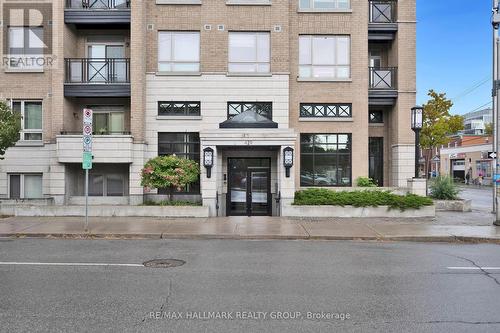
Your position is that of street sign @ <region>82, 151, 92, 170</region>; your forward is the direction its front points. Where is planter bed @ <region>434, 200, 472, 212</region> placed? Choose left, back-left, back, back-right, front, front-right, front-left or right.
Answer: left

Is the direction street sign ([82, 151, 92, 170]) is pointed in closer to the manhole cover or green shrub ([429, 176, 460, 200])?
the manhole cover

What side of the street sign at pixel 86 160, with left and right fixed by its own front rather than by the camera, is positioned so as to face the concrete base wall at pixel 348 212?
left

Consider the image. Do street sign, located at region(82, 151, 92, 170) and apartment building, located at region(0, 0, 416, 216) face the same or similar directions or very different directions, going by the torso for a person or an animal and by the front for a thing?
same or similar directions

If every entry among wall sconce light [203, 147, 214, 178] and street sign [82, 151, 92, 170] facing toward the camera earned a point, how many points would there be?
2

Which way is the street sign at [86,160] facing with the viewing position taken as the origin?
facing the viewer

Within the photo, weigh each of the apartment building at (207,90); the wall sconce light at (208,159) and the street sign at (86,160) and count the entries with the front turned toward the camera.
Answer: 3

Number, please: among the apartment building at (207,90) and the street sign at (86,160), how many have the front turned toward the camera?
2

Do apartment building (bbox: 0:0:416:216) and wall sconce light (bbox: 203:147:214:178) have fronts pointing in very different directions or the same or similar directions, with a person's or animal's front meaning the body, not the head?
same or similar directions

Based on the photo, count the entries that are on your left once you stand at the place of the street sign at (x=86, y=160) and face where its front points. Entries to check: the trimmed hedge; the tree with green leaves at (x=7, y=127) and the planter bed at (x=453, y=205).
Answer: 2

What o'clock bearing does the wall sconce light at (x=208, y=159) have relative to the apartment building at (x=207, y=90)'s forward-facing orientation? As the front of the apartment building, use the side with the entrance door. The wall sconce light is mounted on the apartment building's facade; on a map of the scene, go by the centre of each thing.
The wall sconce light is roughly at 12 o'clock from the apartment building.

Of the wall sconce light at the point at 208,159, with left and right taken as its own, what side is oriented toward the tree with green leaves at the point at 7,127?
right

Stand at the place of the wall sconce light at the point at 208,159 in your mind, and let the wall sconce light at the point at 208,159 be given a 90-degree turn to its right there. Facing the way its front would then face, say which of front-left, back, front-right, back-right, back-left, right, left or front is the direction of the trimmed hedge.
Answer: back

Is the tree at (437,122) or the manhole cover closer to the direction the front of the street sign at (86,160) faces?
the manhole cover

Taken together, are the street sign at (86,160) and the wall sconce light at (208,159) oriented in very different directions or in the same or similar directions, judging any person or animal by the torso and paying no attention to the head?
same or similar directions

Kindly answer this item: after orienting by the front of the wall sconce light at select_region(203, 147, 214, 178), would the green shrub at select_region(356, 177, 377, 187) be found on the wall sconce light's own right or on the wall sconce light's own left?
on the wall sconce light's own left

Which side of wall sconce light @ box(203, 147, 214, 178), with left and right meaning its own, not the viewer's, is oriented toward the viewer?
front
